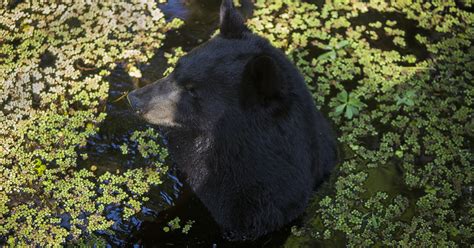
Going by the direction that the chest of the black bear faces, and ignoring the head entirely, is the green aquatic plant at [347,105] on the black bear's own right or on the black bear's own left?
on the black bear's own right

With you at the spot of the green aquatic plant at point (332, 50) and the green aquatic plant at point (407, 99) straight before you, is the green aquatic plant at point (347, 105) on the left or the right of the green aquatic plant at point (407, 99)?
right

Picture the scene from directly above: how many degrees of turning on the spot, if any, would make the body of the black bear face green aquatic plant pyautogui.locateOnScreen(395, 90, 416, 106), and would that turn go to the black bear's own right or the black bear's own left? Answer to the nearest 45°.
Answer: approximately 135° to the black bear's own right

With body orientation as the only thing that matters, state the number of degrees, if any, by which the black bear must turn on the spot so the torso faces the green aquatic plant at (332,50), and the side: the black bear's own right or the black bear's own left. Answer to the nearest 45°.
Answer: approximately 135° to the black bear's own right

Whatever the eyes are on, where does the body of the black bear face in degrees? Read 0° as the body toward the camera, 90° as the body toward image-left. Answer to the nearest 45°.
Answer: approximately 90°
